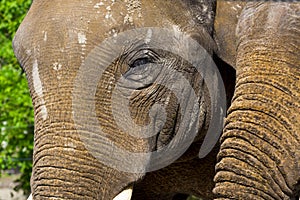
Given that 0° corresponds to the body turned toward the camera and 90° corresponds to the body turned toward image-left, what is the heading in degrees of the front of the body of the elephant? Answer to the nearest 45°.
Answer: approximately 45°
